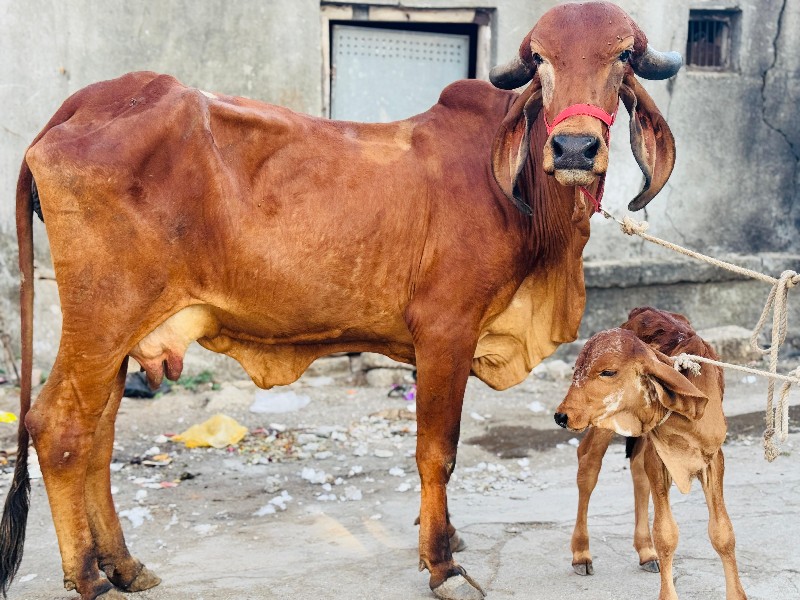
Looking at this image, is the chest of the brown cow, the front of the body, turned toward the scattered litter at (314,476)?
no

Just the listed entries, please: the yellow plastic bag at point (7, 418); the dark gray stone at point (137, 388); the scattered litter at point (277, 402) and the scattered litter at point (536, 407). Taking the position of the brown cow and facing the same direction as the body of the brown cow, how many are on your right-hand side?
0

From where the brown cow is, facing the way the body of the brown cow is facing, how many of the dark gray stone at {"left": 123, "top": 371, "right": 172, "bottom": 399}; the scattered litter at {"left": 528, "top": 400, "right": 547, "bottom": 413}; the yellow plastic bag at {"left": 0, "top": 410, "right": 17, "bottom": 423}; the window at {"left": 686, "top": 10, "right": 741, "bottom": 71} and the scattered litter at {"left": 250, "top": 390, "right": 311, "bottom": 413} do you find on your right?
0

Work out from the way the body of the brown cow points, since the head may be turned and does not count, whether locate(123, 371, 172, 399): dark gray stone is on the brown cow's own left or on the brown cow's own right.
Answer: on the brown cow's own left

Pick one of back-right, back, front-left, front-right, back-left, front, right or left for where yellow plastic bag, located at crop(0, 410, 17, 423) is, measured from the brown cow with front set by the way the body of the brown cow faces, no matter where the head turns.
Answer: back-left

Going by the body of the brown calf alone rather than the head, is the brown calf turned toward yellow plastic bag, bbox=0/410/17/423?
no

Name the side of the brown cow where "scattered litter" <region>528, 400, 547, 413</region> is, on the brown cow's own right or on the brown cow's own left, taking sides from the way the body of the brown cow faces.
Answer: on the brown cow's own left

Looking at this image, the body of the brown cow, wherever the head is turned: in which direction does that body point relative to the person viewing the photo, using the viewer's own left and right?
facing to the right of the viewer

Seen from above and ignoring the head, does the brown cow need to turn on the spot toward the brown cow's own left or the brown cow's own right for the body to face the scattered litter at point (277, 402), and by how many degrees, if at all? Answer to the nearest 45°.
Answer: approximately 90° to the brown cow's own left
